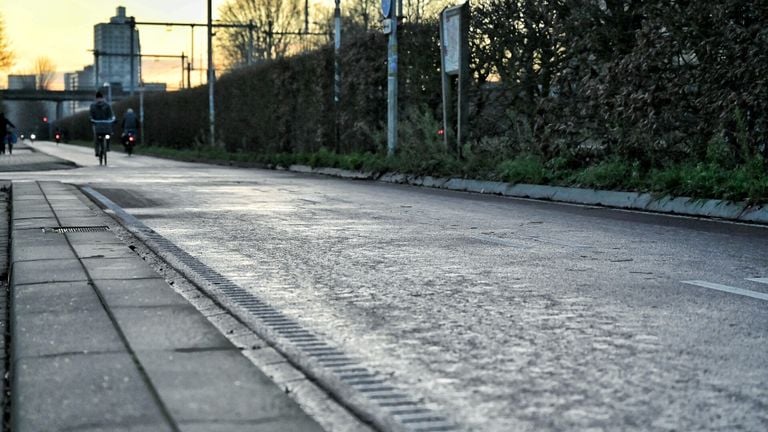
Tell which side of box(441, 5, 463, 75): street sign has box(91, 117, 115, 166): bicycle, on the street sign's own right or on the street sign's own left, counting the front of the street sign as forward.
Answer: on the street sign's own right

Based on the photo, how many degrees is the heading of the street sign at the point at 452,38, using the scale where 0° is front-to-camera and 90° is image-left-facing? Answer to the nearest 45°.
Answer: approximately 45°
